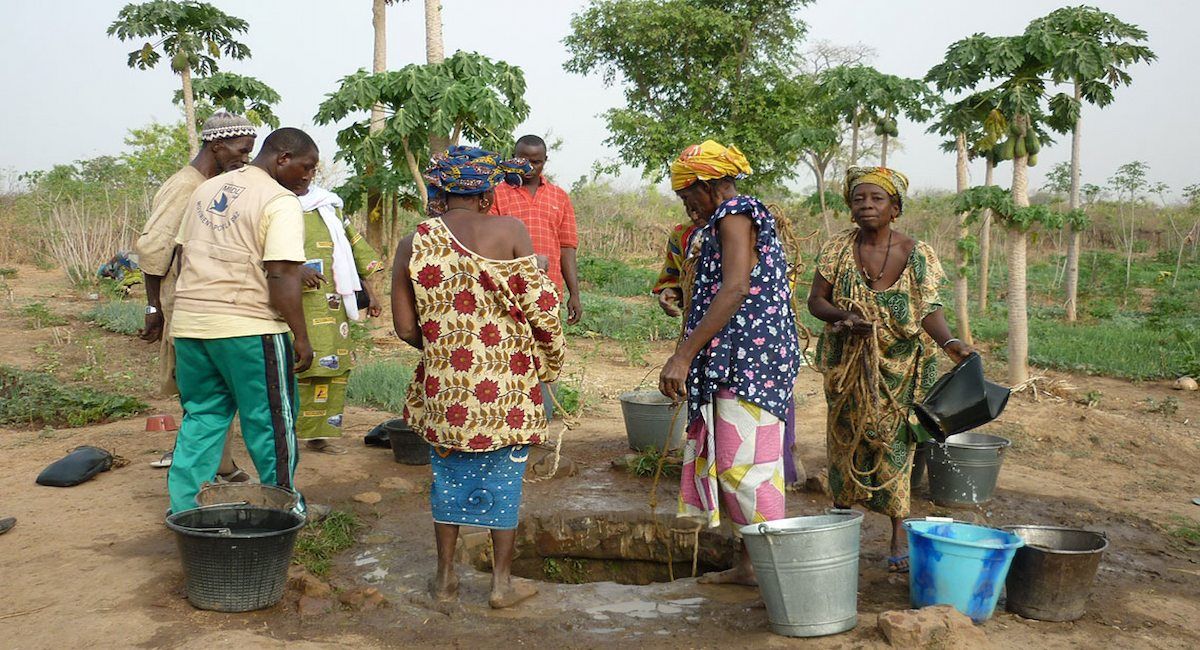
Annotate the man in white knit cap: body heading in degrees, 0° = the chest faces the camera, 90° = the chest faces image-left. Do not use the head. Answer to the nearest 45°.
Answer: approximately 270°

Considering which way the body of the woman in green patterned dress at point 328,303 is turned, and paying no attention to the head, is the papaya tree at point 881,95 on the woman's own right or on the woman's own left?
on the woman's own left

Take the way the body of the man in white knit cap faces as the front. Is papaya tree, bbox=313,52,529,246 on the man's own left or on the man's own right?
on the man's own left

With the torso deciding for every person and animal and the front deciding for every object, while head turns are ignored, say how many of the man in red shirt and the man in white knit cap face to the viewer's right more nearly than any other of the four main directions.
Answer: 1

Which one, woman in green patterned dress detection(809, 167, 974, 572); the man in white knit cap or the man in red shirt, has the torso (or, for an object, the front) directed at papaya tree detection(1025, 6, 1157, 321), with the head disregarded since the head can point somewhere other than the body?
the man in white knit cap

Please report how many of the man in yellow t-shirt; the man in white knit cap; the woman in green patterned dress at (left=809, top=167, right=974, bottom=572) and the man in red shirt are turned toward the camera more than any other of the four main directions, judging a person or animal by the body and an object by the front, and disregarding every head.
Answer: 2

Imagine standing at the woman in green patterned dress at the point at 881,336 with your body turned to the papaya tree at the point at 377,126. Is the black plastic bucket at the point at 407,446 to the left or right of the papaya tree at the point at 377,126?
left

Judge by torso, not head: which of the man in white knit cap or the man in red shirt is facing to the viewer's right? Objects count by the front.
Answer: the man in white knit cap

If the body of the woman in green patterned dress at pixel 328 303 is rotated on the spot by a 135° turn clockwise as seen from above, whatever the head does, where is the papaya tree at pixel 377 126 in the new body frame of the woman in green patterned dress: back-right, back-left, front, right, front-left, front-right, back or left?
right

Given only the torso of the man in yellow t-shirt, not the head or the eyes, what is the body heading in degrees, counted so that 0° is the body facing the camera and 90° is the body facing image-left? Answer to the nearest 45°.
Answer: approximately 225°

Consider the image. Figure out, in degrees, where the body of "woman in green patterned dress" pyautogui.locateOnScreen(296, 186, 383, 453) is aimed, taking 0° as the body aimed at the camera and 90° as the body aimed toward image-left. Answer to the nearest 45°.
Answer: approximately 315°

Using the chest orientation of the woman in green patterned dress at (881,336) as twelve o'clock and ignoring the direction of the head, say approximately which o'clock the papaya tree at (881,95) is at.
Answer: The papaya tree is roughly at 6 o'clock from the woman in green patterned dress.

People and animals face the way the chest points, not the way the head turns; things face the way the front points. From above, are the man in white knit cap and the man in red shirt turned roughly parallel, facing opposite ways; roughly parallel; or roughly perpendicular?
roughly perpendicular

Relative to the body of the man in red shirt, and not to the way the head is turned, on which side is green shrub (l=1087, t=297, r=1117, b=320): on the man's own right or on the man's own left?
on the man's own left
